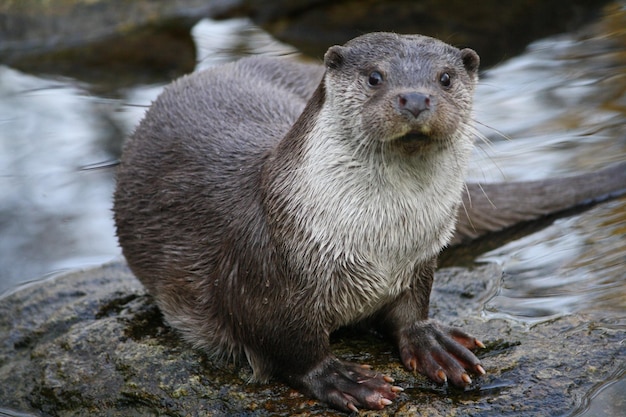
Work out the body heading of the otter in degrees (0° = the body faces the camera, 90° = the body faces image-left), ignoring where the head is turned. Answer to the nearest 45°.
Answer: approximately 315°
